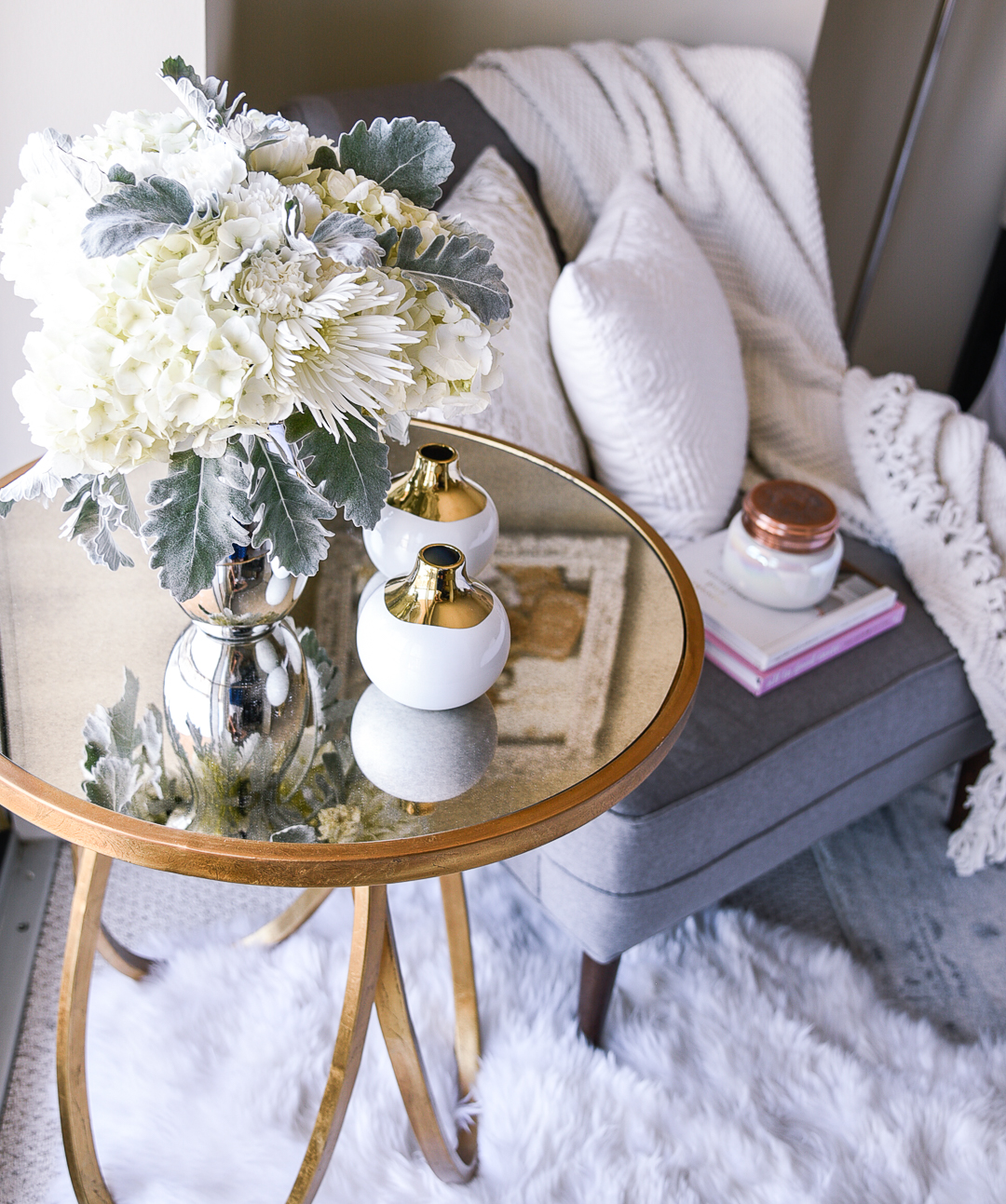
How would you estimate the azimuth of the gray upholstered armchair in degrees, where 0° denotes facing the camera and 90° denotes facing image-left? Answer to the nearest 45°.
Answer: approximately 315°
